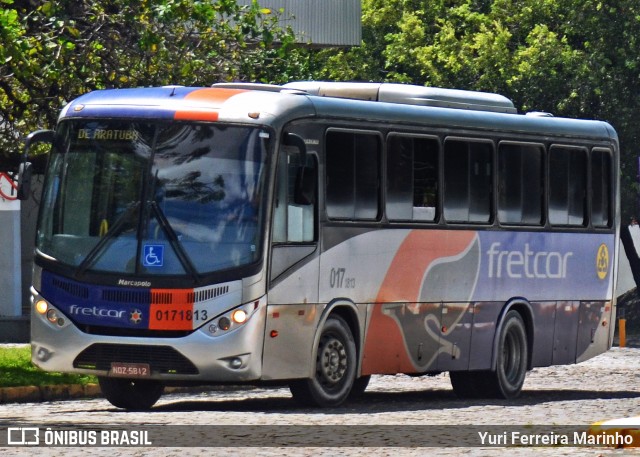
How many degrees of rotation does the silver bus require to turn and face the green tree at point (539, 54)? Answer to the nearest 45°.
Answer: approximately 135° to its right

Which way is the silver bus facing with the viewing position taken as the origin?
facing the viewer and to the left of the viewer

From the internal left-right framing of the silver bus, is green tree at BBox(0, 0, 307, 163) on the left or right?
on its right

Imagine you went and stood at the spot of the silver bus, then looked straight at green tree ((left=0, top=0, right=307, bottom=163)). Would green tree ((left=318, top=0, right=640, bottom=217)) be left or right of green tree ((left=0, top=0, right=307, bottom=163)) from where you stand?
right
